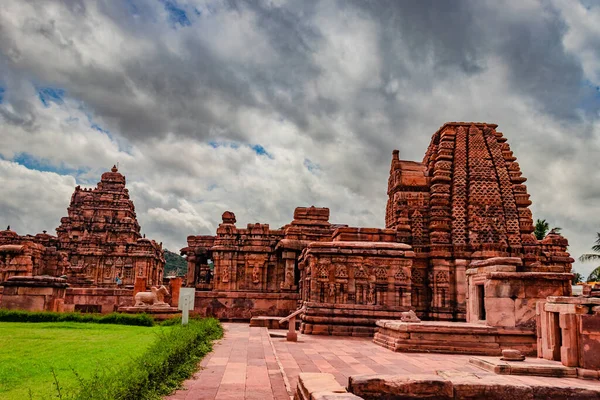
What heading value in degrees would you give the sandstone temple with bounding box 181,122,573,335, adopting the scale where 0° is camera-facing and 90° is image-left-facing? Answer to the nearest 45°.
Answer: approximately 90°

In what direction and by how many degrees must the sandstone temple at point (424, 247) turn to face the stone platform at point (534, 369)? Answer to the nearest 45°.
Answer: approximately 90° to its left

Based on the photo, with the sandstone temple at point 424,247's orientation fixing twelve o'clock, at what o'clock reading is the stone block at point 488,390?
The stone block is roughly at 9 o'clock from the sandstone temple.

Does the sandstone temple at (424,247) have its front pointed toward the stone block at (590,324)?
no

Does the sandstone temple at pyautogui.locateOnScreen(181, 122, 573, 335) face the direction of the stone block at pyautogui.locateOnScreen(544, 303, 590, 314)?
no

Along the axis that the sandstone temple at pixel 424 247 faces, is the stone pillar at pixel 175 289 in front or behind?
in front

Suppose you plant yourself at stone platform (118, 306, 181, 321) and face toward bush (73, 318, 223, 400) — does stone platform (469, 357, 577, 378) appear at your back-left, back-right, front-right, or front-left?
front-left

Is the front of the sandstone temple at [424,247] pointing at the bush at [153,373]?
no

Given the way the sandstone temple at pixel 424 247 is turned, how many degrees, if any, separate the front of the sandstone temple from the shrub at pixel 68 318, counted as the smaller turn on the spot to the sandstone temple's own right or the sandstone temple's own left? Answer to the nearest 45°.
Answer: approximately 45° to the sandstone temple's own left

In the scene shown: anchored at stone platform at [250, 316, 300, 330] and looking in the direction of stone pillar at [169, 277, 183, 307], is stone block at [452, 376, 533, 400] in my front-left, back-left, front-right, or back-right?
back-left

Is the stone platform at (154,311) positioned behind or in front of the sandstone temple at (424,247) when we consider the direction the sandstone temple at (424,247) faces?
in front
